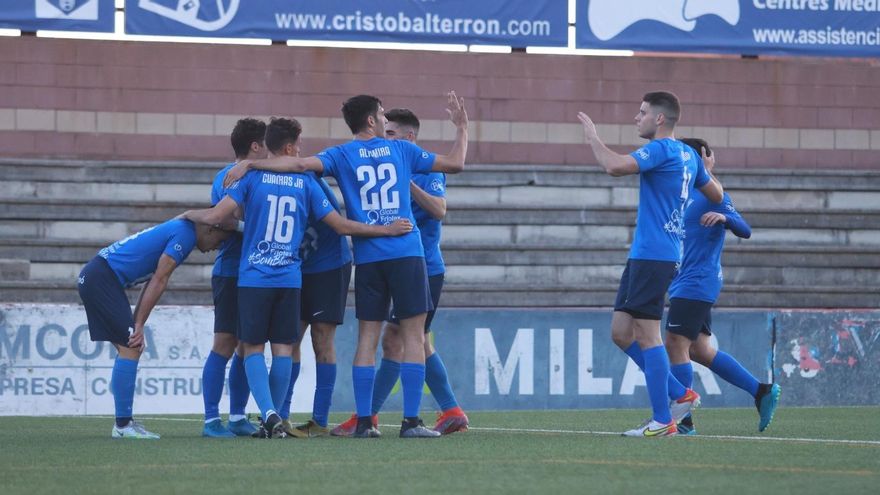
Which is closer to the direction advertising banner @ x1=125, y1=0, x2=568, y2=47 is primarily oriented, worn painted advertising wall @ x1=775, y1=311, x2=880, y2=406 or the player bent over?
the player bent over

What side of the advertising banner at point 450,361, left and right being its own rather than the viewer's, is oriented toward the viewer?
front

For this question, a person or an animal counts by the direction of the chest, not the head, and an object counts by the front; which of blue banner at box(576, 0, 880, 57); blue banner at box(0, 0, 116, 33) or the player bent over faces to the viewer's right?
the player bent over

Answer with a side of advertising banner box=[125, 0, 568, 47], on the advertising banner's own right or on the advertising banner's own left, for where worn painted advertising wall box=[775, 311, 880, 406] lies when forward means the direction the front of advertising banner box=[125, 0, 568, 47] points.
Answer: on the advertising banner's own left

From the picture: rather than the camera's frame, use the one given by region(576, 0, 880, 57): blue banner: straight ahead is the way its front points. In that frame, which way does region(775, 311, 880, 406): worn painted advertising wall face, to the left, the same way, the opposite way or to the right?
the same way

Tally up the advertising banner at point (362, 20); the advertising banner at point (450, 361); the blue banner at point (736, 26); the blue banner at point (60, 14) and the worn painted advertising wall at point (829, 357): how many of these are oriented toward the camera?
5

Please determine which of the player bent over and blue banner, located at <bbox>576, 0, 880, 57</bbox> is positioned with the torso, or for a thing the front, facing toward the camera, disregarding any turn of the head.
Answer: the blue banner

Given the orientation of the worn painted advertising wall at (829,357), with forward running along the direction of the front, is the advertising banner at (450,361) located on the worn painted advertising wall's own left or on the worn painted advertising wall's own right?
on the worn painted advertising wall's own right

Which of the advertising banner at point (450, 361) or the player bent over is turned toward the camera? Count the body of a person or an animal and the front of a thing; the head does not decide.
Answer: the advertising banner

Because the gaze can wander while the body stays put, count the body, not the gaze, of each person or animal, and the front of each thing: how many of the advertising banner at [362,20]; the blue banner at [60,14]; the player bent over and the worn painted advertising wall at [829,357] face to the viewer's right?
1

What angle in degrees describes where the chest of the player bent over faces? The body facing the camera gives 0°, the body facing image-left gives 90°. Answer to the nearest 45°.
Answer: approximately 270°

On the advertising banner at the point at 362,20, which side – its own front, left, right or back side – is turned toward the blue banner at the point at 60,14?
right

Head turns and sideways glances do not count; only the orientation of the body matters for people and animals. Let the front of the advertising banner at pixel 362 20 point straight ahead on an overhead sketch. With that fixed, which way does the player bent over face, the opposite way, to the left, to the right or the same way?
to the left

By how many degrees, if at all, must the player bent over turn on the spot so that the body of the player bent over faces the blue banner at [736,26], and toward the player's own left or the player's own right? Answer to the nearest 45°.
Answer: approximately 45° to the player's own left

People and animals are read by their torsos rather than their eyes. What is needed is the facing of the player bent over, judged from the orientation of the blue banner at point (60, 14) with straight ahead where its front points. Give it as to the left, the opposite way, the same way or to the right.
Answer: to the left

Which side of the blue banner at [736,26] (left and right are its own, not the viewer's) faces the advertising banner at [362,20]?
right

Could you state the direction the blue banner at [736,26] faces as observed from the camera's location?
facing the viewer

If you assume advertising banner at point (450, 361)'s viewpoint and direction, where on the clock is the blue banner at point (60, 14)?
The blue banner is roughly at 4 o'clock from the advertising banner.

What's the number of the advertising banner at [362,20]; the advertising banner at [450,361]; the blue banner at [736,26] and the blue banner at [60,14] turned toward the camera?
4
